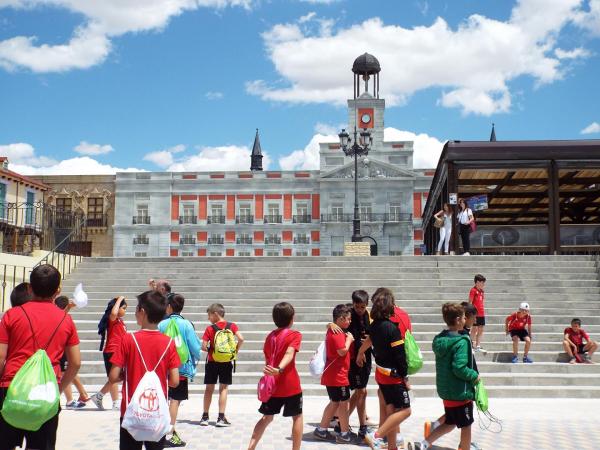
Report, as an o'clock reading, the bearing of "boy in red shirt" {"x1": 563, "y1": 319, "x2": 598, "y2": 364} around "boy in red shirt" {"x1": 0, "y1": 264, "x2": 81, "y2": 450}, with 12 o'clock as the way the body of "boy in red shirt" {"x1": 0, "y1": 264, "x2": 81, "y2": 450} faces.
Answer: "boy in red shirt" {"x1": 563, "y1": 319, "x2": 598, "y2": 364} is roughly at 2 o'clock from "boy in red shirt" {"x1": 0, "y1": 264, "x2": 81, "y2": 450}.

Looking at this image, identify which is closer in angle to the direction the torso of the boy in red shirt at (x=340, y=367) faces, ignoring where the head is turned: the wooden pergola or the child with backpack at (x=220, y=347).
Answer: the wooden pergola

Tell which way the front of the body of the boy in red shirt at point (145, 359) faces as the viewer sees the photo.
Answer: away from the camera

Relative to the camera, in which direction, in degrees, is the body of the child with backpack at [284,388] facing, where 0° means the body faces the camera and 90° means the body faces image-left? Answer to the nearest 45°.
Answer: approximately 225°

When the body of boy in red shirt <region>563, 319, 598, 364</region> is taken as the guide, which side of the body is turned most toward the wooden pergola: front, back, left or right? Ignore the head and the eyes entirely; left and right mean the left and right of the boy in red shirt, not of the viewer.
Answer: back

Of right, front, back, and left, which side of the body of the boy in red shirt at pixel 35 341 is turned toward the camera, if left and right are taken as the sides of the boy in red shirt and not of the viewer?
back
